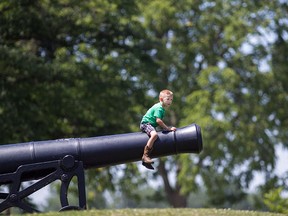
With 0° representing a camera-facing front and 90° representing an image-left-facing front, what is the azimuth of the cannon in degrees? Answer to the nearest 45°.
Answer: approximately 270°

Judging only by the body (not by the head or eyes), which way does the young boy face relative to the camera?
to the viewer's right
